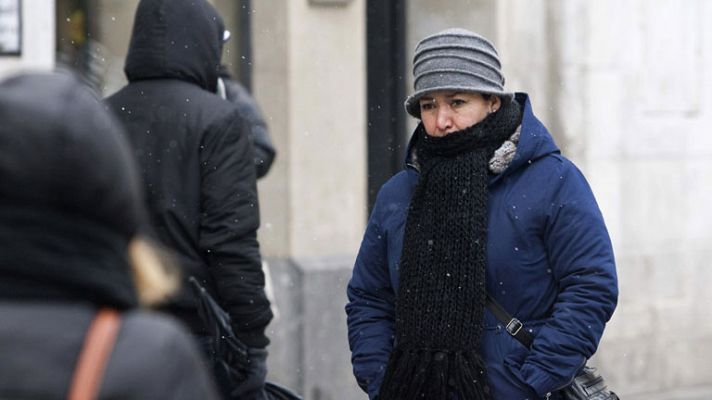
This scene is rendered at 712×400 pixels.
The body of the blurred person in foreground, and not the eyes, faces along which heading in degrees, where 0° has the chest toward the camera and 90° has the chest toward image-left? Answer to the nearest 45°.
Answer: approximately 225°

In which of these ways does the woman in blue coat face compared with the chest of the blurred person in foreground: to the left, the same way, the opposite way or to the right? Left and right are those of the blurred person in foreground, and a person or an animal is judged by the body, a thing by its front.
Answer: the opposite way

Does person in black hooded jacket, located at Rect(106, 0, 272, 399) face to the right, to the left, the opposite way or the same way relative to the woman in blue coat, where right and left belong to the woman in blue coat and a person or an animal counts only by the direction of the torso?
the opposite way

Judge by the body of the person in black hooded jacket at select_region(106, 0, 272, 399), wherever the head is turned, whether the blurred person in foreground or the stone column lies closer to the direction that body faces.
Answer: the stone column

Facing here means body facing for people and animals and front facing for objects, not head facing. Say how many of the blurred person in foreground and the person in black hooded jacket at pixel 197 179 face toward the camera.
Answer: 0

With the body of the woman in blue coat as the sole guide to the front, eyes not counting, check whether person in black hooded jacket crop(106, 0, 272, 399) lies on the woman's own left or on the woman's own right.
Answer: on the woman's own right

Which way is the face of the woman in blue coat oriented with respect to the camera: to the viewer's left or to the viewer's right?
to the viewer's left

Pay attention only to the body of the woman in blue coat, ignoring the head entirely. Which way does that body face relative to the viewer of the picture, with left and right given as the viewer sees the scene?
facing the viewer and to the left of the viewer

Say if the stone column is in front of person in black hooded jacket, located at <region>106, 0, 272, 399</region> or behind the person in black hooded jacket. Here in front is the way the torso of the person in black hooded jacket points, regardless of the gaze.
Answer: in front

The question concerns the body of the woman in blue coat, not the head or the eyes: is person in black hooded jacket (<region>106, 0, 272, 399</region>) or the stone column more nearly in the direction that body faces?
the person in black hooded jacket

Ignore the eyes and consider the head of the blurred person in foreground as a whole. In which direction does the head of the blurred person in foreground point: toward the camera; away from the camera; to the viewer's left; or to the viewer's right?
away from the camera

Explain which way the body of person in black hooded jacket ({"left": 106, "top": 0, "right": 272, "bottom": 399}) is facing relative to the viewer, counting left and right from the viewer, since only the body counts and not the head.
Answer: facing away from the viewer and to the right of the viewer
